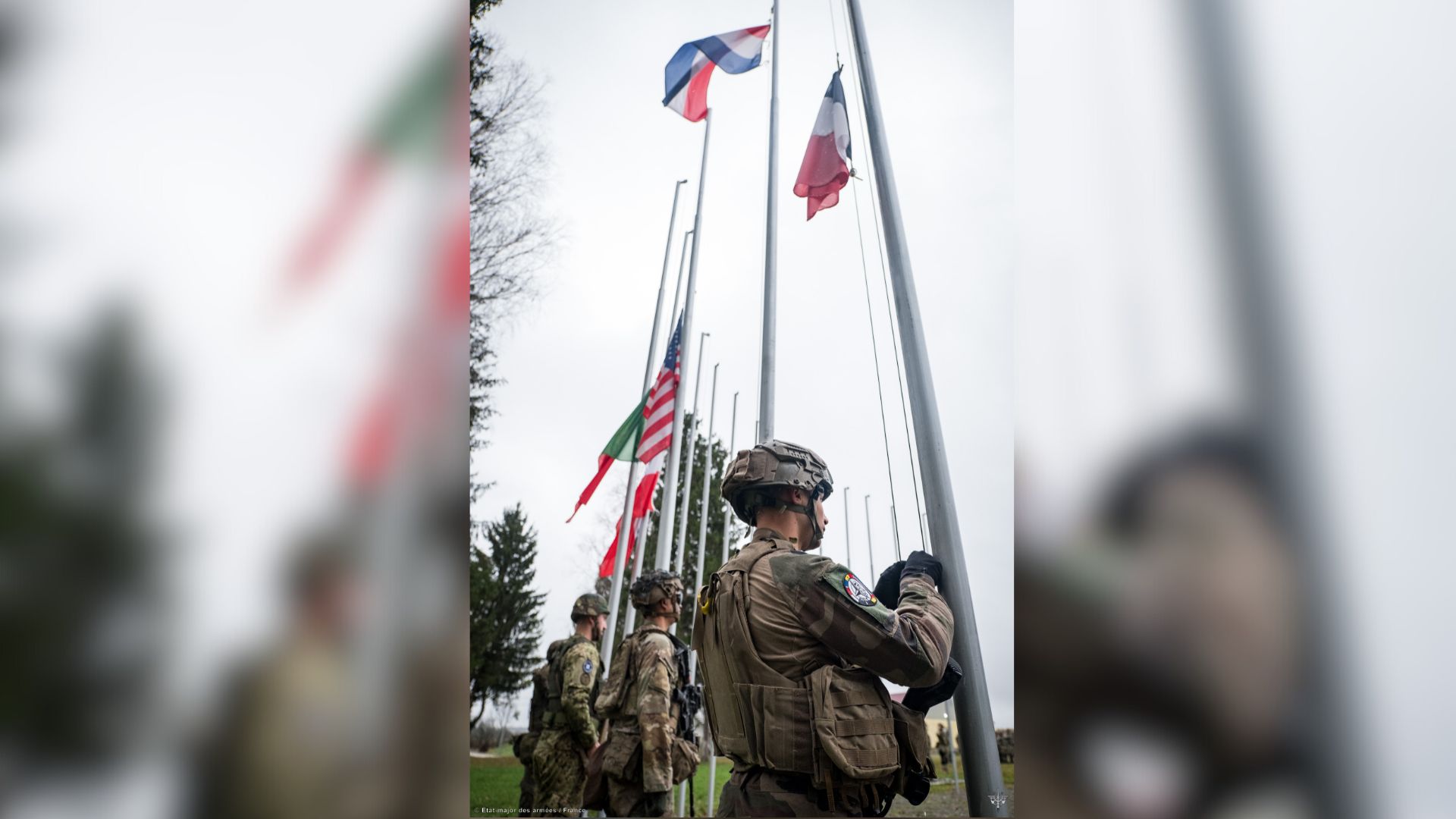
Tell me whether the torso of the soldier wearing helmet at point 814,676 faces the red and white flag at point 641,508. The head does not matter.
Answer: no

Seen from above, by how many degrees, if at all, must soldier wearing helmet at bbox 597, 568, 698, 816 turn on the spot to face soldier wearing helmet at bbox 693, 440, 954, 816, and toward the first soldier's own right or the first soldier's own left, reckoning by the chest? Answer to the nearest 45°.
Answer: approximately 90° to the first soldier's own right

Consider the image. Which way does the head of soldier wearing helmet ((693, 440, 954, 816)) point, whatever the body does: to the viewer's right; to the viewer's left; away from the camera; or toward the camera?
to the viewer's right

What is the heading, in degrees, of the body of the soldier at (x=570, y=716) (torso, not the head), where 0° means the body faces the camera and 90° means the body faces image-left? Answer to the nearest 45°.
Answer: approximately 225°

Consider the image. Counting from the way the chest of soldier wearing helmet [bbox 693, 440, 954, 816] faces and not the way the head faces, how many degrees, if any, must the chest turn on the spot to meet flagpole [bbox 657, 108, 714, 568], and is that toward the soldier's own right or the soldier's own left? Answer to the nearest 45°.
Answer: approximately 45° to the soldier's own left

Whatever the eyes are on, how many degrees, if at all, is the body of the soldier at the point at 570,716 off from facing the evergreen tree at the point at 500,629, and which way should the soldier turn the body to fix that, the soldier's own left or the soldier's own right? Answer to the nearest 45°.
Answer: approximately 45° to the soldier's own left

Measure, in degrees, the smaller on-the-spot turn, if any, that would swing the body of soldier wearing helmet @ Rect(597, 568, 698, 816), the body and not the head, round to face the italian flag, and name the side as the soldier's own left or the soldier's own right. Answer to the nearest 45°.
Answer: approximately 90° to the soldier's own left

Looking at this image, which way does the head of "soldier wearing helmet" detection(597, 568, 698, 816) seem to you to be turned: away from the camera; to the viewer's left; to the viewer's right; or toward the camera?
to the viewer's right

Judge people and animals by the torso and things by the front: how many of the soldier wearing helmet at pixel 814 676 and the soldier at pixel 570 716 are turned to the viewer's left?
0

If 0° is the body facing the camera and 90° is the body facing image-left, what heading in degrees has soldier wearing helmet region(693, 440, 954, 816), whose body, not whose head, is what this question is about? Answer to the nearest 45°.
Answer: approximately 225°

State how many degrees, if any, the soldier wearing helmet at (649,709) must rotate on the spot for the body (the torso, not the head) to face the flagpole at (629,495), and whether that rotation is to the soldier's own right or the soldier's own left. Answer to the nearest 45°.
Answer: approximately 90° to the soldier's own left

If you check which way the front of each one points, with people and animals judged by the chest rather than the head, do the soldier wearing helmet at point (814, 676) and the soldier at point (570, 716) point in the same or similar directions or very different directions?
same or similar directions

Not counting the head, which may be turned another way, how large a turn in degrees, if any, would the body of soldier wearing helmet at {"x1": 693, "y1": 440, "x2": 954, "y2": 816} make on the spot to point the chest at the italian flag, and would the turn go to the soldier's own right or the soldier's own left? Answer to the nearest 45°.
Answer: approximately 45° to the soldier's own left
